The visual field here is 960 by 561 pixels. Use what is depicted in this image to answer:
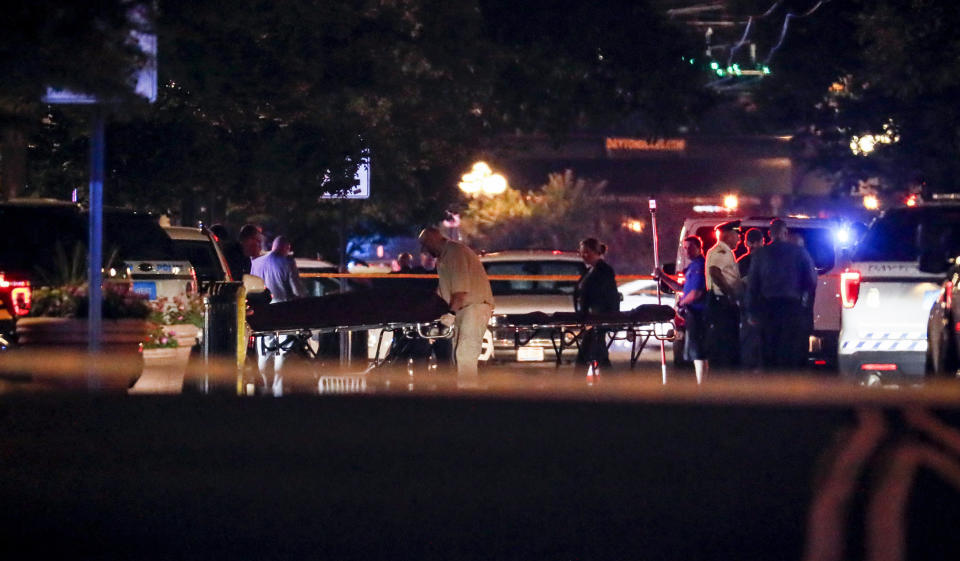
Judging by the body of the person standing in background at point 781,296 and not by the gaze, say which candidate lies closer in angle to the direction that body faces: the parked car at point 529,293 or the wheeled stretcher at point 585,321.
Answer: the parked car

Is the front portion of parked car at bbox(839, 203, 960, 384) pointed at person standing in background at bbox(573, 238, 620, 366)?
no

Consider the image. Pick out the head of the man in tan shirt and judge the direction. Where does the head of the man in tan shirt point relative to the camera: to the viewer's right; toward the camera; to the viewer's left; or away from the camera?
to the viewer's left

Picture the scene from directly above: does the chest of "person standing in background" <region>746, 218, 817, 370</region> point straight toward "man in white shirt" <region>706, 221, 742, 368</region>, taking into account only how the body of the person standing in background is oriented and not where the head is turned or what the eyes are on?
no

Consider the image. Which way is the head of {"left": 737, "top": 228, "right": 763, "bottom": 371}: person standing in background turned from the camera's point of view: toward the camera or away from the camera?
toward the camera

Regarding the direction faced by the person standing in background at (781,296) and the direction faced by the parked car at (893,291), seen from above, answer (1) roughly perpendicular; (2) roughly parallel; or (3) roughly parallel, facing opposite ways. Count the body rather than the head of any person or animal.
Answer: roughly parallel

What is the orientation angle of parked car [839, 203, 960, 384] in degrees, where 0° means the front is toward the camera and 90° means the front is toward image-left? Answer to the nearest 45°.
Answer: approximately 180°

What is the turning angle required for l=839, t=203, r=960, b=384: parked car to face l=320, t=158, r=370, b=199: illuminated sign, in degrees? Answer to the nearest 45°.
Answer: approximately 90° to its left

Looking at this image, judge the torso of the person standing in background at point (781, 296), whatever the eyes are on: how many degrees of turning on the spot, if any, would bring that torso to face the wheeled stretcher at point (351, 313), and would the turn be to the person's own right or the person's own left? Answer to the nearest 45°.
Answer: approximately 135° to the person's own left

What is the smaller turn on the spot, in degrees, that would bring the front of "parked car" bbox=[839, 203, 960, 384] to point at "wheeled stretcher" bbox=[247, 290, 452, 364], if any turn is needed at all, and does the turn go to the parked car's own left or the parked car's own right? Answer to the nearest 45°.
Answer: approximately 135° to the parked car's own left

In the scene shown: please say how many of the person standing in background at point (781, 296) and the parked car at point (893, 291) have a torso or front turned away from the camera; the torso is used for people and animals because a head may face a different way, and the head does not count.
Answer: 2

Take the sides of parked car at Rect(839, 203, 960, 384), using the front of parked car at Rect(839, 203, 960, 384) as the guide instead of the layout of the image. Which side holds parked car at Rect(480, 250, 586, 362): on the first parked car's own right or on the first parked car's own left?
on the first parked car's own left

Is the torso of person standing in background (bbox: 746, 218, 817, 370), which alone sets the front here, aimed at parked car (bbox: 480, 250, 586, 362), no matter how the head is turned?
no

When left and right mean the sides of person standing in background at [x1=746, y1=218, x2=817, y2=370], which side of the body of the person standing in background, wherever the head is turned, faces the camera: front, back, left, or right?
back

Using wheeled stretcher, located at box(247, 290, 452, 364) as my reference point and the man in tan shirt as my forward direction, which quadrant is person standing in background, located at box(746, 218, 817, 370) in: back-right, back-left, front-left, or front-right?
front-left

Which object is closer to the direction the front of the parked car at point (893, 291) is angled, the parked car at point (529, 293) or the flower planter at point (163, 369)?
the parked car
